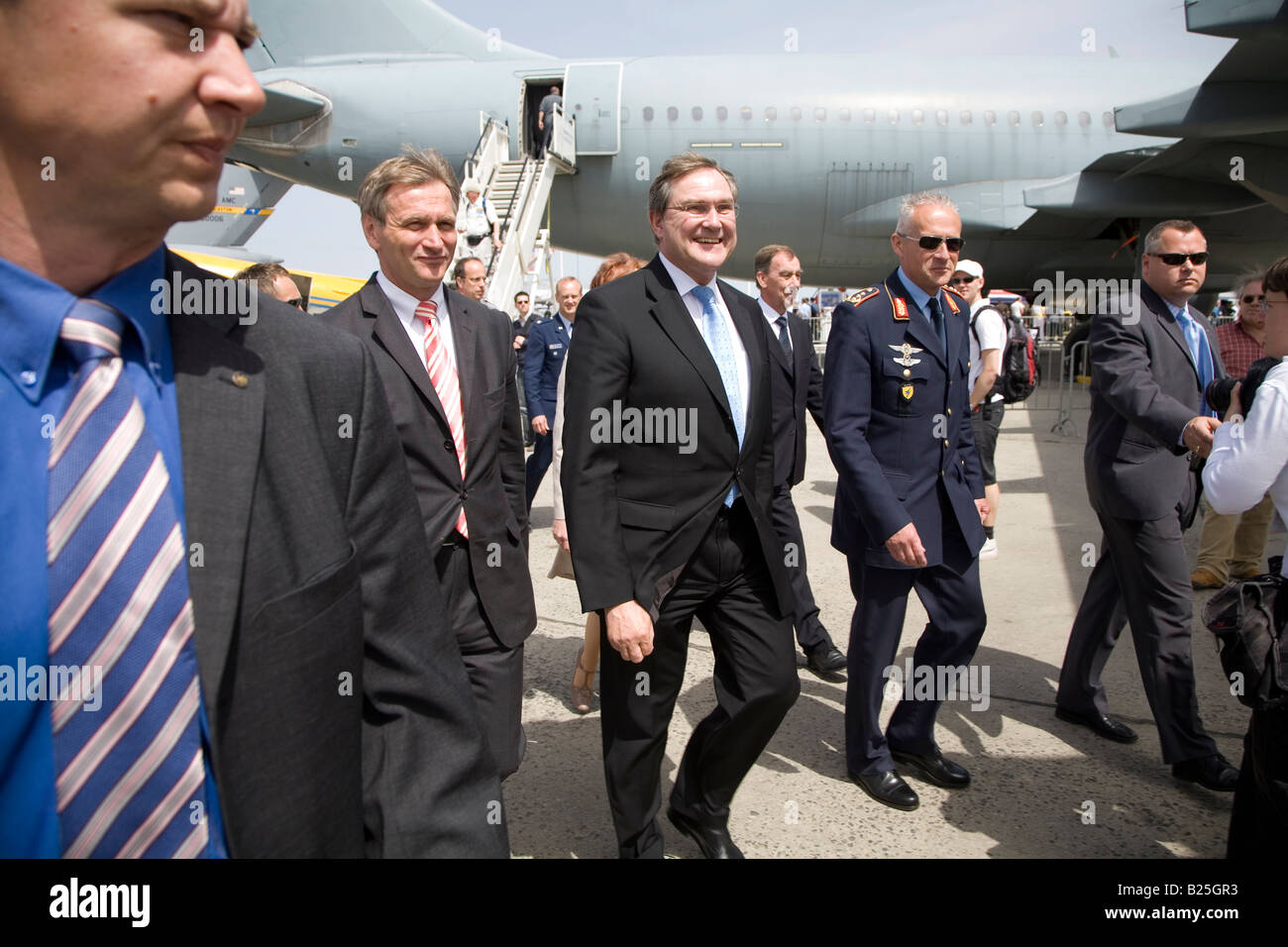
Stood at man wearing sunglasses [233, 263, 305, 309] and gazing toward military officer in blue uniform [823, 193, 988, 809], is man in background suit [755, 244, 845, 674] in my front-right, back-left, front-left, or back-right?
front-left

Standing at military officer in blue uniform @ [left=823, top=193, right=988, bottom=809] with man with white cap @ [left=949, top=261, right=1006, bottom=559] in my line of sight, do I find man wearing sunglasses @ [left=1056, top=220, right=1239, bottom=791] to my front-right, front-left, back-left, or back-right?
front-right

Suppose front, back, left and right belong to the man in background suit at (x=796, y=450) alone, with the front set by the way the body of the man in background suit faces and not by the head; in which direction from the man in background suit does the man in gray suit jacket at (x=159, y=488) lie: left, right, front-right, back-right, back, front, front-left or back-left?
front-right

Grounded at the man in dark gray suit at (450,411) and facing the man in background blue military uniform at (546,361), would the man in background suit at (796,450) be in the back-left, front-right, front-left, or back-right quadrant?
front-right

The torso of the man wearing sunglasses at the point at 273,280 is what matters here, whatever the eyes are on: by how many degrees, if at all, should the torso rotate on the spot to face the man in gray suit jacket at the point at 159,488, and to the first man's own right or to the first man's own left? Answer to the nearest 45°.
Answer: approximately 45° to the first man's own right

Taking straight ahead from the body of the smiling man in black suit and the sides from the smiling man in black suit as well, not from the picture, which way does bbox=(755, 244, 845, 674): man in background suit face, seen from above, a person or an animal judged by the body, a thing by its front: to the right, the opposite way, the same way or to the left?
the same way

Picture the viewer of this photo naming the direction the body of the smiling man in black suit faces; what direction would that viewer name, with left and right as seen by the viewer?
facing the viewer and to the right of the viewer

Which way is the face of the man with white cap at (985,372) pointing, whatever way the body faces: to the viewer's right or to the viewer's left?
to the viewer's left
